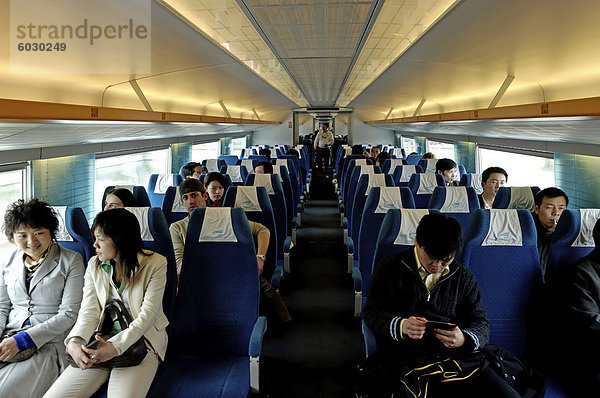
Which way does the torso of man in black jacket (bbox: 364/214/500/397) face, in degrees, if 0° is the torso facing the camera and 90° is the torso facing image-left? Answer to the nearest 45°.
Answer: approximately 0°

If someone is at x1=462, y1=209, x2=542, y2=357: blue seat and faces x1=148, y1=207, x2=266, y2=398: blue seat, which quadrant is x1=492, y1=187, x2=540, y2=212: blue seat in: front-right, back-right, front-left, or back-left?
back-right

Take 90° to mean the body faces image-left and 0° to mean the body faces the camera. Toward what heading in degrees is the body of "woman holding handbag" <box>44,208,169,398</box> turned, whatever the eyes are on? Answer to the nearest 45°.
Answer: approximately 45°

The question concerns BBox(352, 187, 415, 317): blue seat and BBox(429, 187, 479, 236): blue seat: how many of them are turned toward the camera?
2

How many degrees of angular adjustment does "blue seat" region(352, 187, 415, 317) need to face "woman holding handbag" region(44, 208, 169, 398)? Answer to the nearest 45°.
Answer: approximately 45° to its right

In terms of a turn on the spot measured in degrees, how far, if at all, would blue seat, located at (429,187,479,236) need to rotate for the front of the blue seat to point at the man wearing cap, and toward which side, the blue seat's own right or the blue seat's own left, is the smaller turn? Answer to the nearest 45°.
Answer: approximately 45° to the blue seat's own right

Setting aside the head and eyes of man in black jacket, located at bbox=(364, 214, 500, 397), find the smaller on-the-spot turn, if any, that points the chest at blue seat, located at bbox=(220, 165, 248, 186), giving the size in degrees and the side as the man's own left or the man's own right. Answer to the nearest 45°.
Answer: approximately 135° to the man's own right

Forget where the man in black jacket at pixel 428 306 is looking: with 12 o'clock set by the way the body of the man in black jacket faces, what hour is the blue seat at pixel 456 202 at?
The blue seat is roughly at 6 o'clock from the man in black jacket.

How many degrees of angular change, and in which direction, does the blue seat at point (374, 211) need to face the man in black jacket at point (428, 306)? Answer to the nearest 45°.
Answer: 0° — it already faces them

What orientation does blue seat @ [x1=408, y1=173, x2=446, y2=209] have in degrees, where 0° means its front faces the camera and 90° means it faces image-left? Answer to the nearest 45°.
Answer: approximately 0°

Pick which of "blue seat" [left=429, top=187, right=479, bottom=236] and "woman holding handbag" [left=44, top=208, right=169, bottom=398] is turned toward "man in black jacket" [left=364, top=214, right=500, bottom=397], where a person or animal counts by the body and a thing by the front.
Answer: the blue seat

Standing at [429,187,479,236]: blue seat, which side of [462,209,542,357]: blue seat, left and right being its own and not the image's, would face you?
back

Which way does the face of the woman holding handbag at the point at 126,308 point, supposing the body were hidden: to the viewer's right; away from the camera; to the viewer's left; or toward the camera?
to the viewer's left

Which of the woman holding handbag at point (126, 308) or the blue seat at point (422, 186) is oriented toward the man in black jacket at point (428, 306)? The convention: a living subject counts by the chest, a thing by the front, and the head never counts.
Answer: the blue seat
